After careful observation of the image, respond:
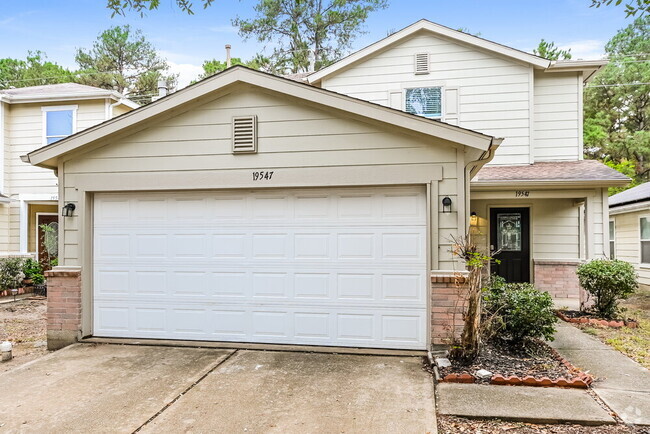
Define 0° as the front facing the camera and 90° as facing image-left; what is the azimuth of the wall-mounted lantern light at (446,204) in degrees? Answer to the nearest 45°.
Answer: approximately 0°

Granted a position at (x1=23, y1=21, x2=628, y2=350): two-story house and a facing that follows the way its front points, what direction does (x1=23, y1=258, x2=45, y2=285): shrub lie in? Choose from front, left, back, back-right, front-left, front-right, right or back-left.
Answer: back-right

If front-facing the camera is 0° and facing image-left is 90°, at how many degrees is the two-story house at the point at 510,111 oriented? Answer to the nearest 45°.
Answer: approximately 0°

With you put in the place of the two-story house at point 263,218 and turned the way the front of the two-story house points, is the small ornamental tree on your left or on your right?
on your left
